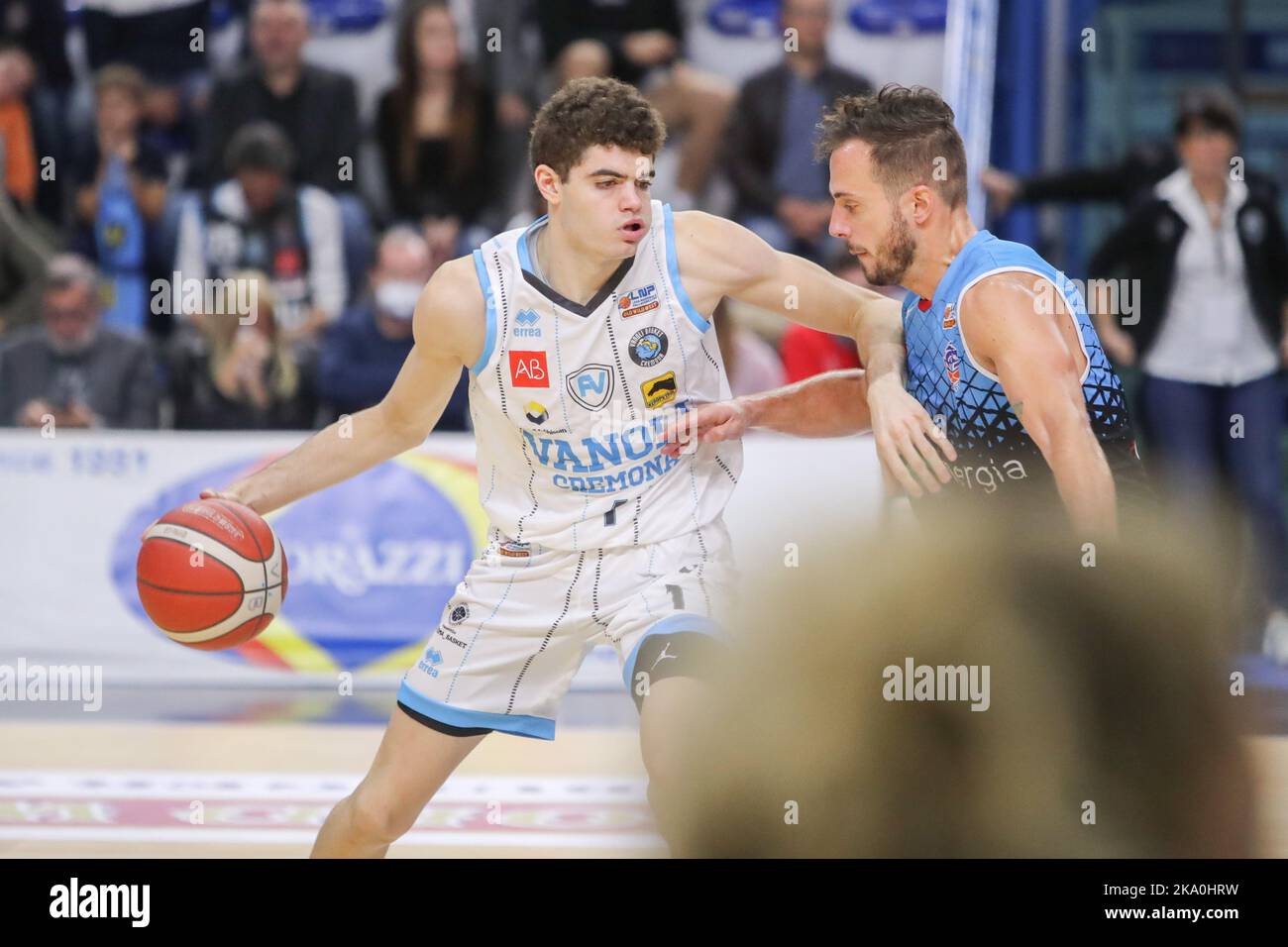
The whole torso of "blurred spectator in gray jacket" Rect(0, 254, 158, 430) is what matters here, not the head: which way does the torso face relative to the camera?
toward the camera

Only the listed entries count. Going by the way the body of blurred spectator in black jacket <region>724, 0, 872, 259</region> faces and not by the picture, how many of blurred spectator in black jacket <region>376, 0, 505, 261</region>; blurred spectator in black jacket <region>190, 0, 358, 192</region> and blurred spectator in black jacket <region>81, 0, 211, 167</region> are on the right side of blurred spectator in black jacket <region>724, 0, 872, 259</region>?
3

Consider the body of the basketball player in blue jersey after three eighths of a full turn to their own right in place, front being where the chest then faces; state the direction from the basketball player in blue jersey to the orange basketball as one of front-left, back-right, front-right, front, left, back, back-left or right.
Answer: back-left

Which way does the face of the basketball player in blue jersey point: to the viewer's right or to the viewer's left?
to the viewer's left

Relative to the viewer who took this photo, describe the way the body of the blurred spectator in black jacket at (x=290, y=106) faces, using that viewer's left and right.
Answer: facing the viewer

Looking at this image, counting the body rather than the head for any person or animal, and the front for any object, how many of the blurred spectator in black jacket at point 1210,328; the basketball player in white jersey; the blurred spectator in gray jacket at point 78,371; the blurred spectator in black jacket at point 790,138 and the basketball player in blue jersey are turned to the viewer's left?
1

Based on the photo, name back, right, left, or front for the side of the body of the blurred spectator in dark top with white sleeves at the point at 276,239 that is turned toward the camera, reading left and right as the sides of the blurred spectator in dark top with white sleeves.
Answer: front

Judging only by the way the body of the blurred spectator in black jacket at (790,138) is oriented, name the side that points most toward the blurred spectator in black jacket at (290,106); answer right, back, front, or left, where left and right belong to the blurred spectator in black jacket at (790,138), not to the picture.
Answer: right

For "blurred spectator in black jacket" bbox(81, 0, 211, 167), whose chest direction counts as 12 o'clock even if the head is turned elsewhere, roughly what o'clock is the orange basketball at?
The orange basketball is roughly at 12 o'clock from the blurred spectator in black jacket.

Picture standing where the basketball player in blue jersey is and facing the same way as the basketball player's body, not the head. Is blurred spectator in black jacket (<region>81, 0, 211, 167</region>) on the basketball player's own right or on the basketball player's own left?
on the basketball player's own right

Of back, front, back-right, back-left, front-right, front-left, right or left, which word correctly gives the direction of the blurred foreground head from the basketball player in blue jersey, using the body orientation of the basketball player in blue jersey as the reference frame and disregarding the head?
left
